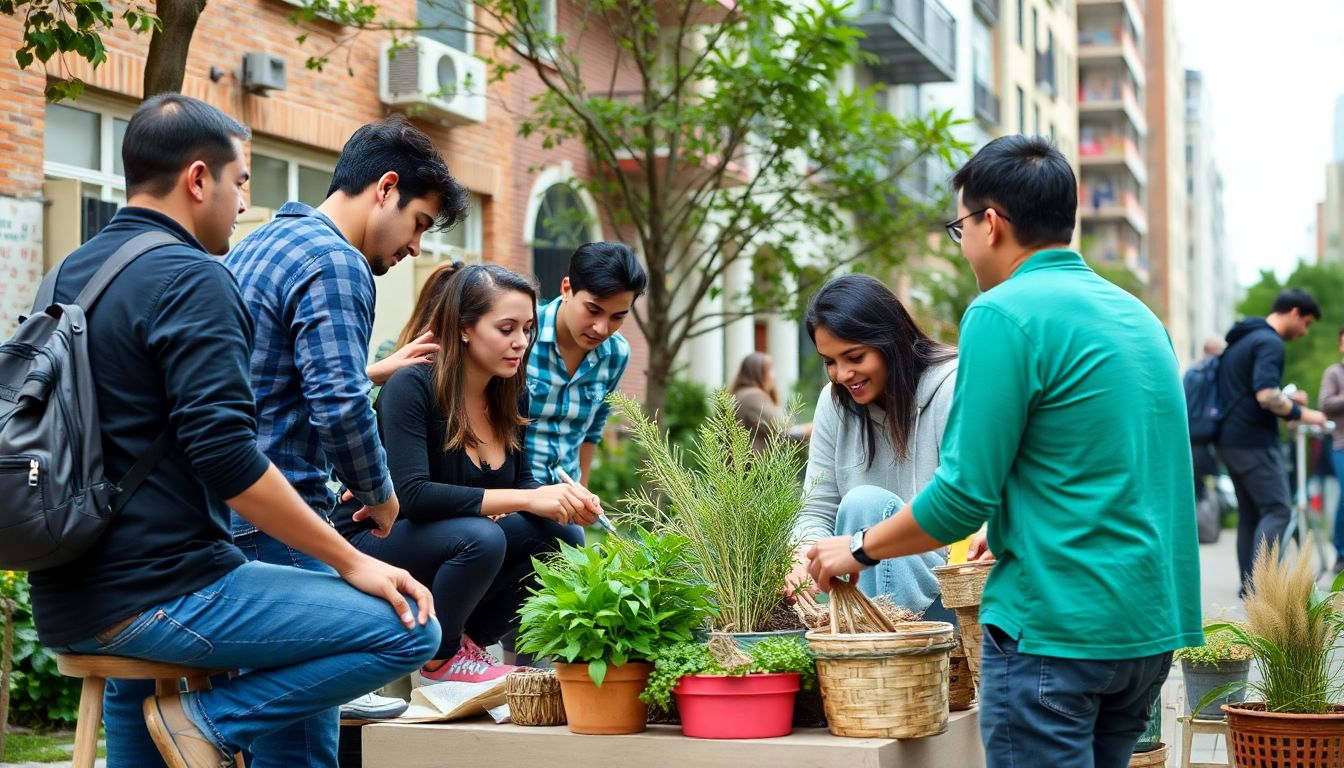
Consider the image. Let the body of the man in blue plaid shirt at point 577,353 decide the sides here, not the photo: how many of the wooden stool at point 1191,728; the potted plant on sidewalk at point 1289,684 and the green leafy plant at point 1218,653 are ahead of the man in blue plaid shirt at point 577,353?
3

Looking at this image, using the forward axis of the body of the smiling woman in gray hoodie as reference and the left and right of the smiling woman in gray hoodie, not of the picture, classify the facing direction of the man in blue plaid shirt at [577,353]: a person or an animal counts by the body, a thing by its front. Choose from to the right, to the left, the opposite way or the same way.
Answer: to the left

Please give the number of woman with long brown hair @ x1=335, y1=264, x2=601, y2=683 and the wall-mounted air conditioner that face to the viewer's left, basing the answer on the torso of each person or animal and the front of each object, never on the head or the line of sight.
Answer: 0

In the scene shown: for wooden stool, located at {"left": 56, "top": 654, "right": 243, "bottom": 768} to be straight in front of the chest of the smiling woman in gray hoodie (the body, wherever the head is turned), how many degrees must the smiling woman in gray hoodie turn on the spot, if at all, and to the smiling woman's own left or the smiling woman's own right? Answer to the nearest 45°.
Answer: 0° — they already face it

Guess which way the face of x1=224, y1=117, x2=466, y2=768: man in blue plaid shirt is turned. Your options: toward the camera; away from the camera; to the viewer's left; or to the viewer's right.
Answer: to the viewer's right

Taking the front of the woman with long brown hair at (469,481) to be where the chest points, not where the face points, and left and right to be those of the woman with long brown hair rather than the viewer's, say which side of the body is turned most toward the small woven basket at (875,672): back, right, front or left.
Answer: front

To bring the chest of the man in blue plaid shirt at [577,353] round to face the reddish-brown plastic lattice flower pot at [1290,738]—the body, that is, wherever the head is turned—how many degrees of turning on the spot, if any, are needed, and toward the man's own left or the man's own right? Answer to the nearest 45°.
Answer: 0° — they already face it

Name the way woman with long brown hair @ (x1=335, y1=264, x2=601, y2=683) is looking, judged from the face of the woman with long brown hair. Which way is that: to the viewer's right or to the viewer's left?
to the viewer's right

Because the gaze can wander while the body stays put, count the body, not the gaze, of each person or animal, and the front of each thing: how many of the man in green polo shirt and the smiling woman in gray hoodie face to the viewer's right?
0

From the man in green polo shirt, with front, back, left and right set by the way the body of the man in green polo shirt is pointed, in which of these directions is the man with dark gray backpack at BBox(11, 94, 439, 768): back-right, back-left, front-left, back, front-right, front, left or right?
front-left

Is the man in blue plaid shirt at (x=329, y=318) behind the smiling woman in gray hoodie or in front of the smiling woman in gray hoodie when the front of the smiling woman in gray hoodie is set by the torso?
in front
